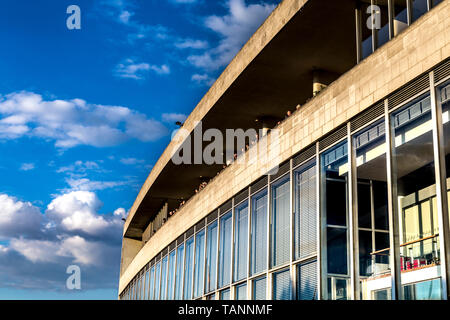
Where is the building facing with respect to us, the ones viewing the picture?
facing the viewer and to the left of the viewer
